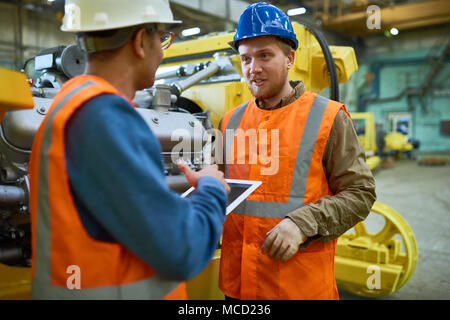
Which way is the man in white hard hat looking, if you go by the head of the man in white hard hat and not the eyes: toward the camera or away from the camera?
away from the camera

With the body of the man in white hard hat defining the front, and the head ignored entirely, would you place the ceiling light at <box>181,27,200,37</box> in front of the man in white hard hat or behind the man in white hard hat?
in front

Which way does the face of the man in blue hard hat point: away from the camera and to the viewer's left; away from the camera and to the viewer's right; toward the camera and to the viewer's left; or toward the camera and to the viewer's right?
toward the camera and to the viewer's left

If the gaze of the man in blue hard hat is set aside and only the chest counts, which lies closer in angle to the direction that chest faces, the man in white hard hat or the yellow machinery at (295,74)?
the man in white hard hat

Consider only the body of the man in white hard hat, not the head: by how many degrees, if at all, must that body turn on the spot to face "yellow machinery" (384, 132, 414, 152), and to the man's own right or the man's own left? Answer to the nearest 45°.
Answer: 0° — they already face it

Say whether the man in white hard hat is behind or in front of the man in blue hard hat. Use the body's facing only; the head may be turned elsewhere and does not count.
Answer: in front

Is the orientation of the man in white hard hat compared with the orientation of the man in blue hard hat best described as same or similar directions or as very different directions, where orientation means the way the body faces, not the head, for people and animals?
very different directions

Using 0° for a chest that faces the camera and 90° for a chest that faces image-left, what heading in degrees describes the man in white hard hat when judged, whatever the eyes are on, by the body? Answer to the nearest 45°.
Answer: approximately 225°

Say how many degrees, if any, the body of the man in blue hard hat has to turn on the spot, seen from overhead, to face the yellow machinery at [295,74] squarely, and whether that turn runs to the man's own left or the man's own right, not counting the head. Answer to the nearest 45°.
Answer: approximately 135° to the man's own right

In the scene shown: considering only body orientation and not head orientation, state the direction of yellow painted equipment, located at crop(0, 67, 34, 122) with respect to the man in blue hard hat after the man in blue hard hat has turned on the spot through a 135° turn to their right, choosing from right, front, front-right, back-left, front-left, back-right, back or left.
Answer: back-left

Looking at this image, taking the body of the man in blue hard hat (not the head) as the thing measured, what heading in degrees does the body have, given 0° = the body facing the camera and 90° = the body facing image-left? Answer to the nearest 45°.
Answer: approximately 45°
